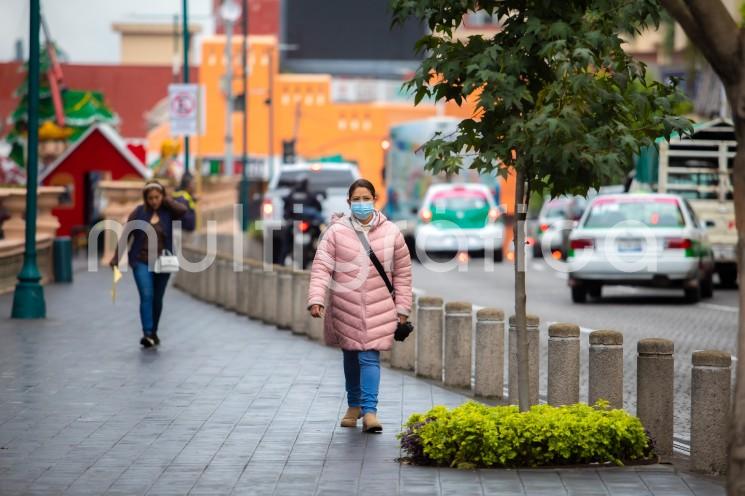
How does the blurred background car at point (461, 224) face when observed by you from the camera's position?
facing away from the viewer

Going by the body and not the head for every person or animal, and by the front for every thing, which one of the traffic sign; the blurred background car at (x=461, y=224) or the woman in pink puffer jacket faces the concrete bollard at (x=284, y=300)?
the traffic sign

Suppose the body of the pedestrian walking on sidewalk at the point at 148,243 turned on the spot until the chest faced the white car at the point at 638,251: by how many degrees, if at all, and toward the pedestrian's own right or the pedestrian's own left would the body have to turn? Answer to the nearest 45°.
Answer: approximately 135° to the pedestrian's own left

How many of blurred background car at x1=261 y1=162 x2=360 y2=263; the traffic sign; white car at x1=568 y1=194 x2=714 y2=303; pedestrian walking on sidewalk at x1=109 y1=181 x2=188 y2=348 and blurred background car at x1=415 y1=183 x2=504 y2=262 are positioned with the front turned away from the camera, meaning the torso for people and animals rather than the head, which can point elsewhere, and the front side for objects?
3

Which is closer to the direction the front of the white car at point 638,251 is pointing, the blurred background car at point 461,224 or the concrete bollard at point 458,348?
the blurred background car

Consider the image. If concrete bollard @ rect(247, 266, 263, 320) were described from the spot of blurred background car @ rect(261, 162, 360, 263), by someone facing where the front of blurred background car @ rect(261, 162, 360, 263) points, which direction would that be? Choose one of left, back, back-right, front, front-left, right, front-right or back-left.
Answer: back

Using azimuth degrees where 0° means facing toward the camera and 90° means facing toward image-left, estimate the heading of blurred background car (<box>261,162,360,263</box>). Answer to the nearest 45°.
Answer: approximately 180°

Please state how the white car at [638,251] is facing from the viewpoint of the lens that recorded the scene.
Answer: facing away from the viewer
